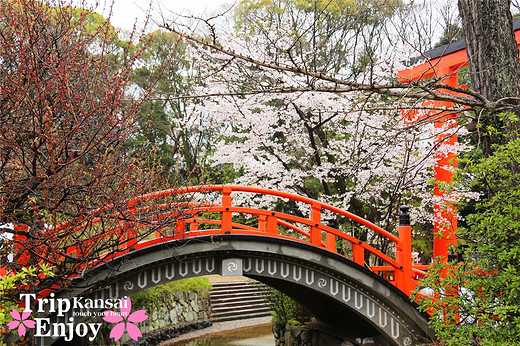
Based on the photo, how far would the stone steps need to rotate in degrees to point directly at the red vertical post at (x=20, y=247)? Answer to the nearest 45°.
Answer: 0° — it already faces it

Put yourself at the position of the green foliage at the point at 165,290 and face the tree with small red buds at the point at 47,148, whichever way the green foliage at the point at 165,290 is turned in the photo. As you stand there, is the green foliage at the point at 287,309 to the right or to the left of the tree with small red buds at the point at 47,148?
left

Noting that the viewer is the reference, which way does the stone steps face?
facing the viewer

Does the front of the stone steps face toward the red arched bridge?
yes

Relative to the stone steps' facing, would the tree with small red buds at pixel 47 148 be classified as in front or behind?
in front

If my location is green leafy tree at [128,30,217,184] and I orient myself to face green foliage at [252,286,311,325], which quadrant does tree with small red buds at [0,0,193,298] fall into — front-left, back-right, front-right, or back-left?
front-right

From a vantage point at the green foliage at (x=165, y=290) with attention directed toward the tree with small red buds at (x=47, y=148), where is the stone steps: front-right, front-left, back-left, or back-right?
back-left

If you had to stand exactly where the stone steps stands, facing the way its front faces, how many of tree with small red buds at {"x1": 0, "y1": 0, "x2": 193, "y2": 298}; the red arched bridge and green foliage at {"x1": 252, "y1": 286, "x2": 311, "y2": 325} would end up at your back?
0
